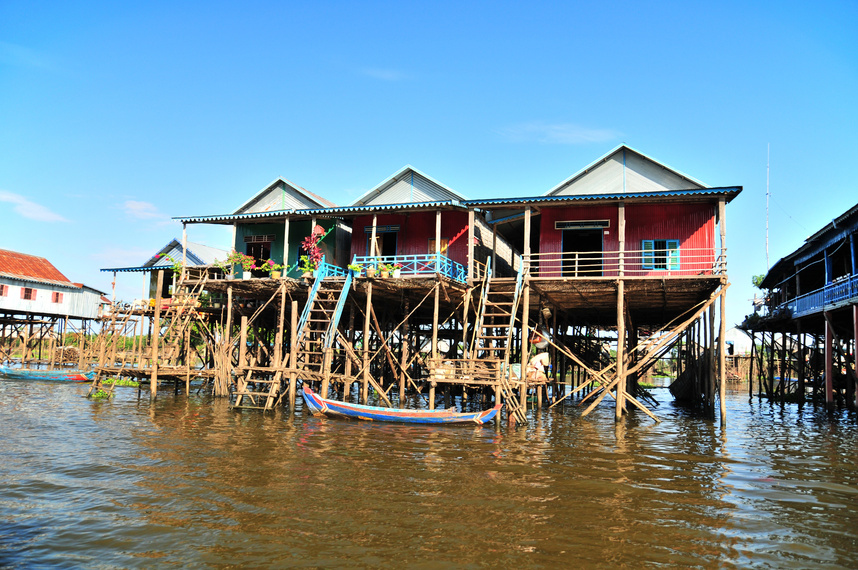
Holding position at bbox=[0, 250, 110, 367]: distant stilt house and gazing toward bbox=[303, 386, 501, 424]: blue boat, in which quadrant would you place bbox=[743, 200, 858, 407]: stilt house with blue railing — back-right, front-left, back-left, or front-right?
front-left

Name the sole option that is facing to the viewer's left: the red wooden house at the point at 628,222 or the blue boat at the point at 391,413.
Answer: the blue boat

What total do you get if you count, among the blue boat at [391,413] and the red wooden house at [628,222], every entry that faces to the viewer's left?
1

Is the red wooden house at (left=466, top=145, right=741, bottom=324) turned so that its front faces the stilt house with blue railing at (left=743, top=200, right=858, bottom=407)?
no

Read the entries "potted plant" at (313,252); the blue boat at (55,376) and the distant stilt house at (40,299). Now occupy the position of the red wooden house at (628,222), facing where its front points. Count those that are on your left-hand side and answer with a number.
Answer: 0

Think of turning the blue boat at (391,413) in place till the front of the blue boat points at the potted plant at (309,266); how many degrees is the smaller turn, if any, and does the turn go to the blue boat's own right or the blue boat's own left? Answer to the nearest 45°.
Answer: approximately 45° to the blue boat's own right

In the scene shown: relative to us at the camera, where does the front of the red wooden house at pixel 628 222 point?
facing the viewer

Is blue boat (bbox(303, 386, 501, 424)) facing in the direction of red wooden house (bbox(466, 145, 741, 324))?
no

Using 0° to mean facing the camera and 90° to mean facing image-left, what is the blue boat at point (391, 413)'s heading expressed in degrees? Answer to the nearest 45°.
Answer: approximately 90°

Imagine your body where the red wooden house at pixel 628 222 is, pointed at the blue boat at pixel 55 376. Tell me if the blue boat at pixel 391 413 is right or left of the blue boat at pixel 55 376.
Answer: left

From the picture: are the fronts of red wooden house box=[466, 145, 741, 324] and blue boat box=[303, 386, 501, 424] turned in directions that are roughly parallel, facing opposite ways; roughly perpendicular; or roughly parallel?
roughly perpendicular

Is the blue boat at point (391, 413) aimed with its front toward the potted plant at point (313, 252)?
no

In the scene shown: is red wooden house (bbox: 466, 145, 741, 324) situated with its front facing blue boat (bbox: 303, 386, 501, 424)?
no
